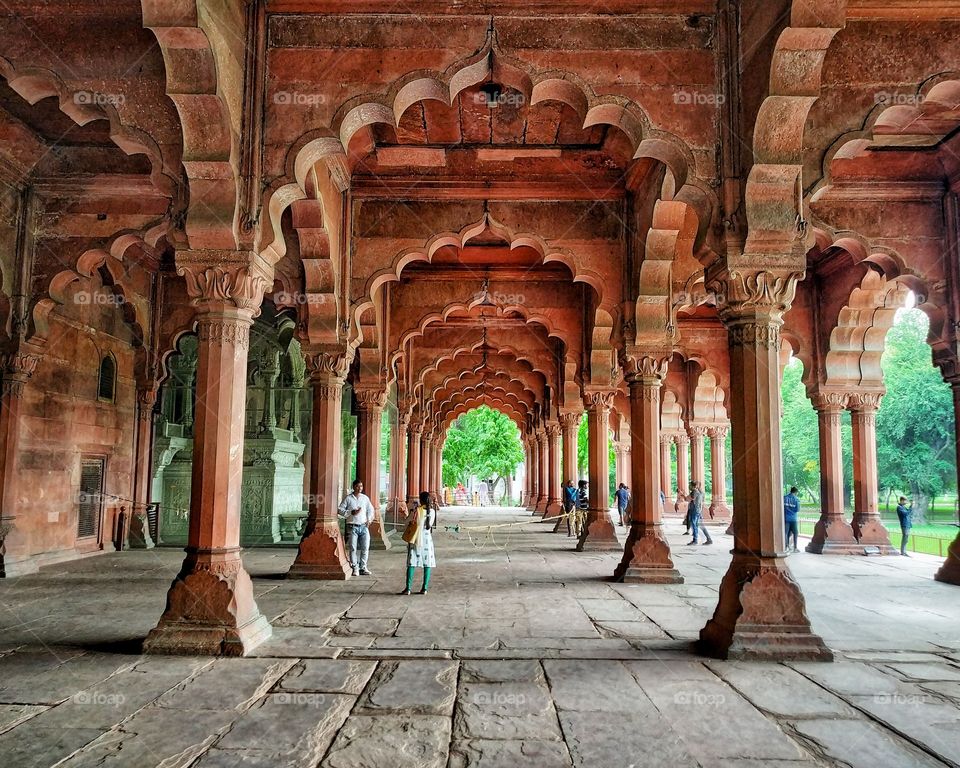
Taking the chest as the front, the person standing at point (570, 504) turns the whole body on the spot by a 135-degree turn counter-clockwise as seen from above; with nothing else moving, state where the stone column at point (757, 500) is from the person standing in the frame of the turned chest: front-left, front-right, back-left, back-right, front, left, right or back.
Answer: back-right

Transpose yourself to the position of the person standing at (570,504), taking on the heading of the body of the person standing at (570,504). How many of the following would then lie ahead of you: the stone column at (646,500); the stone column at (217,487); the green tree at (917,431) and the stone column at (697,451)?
2

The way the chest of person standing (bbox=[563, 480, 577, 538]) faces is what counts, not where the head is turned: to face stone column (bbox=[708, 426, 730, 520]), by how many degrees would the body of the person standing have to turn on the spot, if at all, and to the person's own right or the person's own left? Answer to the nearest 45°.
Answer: approximately 135° to the person's own left

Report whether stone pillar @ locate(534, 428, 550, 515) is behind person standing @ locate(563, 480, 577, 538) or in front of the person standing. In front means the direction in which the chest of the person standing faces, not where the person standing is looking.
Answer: behind

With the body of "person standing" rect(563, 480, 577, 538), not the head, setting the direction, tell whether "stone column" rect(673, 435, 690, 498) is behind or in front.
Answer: behind

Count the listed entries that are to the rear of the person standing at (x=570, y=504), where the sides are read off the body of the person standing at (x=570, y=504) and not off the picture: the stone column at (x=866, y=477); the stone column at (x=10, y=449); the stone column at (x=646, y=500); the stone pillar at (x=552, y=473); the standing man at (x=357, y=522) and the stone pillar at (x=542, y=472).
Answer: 2

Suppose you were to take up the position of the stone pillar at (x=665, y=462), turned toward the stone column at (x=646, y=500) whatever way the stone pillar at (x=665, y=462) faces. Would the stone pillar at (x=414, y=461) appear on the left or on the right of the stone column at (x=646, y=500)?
right

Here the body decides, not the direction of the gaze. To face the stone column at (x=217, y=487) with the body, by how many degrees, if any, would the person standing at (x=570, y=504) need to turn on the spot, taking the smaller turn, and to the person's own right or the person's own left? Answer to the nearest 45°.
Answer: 0° — they already face it

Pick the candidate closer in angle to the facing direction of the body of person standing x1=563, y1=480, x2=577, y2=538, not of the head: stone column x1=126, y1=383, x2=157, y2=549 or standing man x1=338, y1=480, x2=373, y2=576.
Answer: the standing man

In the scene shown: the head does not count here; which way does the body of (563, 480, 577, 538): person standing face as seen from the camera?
toward the camera
